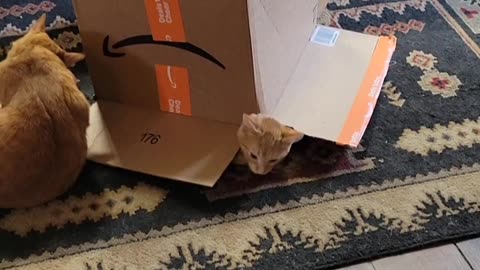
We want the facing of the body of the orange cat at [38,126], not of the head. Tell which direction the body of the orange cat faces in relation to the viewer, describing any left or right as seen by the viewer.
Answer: facing away from the viewer
